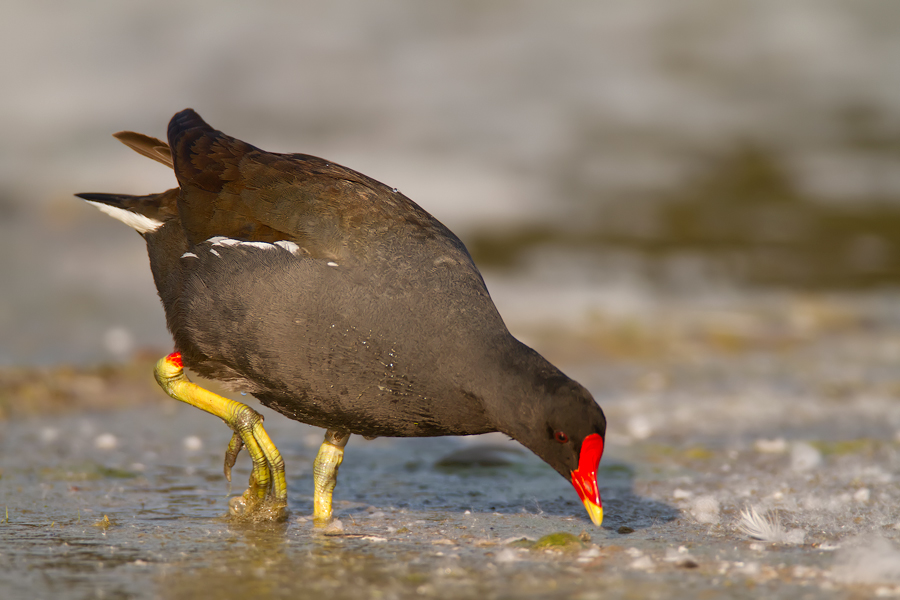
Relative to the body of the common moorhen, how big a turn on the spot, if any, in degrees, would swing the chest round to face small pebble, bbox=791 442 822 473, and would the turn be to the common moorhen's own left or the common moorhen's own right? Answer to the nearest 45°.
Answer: approximately 45° to the common moorhen's own left

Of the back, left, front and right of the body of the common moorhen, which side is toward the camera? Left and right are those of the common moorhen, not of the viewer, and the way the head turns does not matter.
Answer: right

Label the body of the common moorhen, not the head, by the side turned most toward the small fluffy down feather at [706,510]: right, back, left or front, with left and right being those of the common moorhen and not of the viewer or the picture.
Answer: front

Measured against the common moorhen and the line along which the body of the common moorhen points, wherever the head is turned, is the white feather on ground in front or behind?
in front

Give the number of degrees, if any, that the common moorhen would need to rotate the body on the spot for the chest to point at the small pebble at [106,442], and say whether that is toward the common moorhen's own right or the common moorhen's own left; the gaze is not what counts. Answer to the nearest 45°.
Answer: approximately 135° to the common moorhen's own left

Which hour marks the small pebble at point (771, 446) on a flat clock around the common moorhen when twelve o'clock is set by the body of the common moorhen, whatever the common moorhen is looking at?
The small pebble is roughly at 11 o'clock from the common moorhen.

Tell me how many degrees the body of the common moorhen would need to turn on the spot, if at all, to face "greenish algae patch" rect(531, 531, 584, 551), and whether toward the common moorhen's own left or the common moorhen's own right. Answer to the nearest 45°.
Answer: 0° — it already faces it

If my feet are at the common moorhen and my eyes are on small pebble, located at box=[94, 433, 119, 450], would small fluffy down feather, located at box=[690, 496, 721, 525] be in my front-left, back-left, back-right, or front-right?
back-right

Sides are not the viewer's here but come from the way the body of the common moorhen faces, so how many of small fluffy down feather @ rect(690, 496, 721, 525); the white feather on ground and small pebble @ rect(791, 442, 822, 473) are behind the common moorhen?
0

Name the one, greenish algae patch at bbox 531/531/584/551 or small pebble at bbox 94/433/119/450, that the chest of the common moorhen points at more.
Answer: the greenish algae patch

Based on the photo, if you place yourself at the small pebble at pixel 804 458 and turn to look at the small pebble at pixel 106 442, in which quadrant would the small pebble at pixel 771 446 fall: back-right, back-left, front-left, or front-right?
front-right
